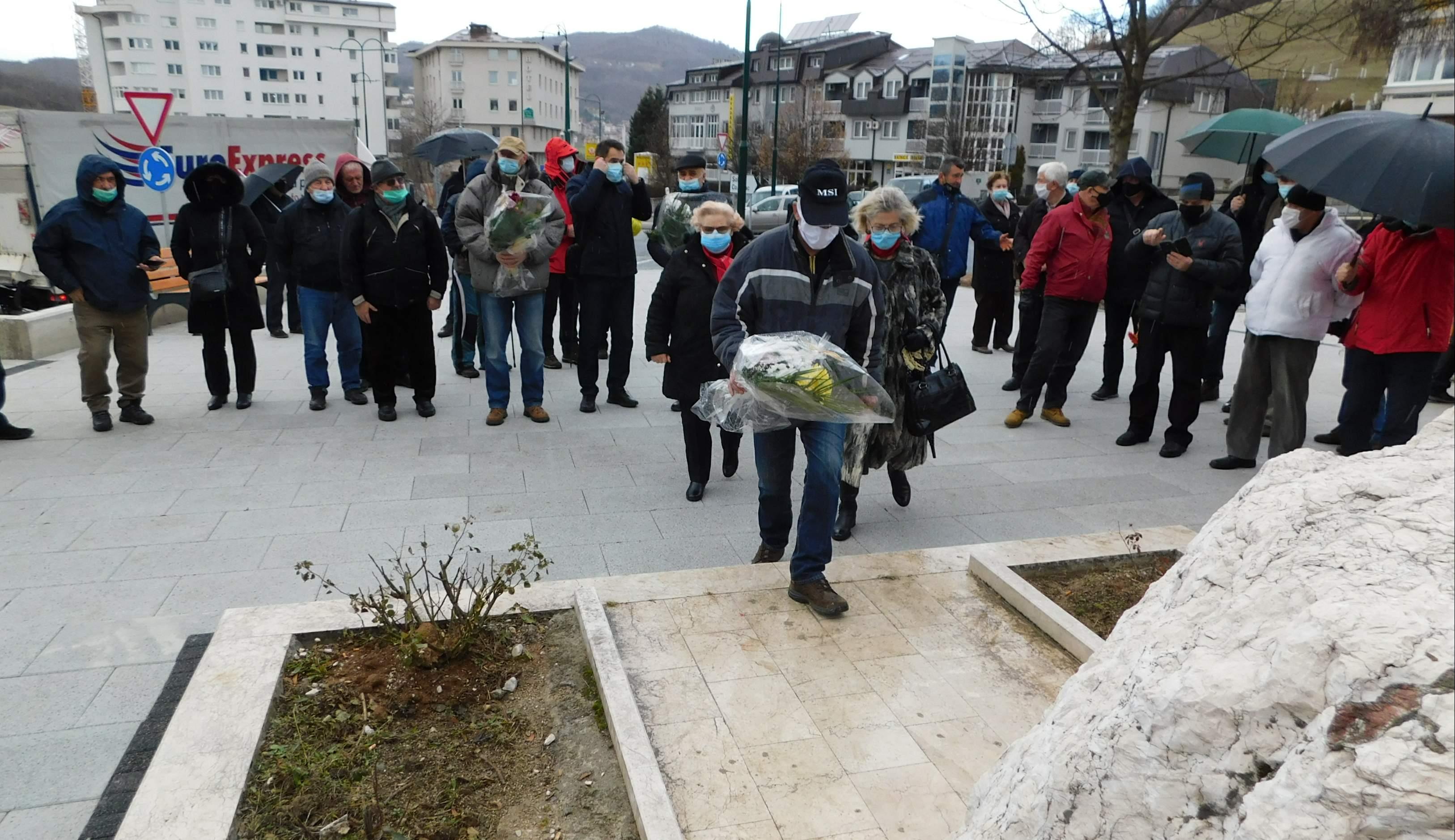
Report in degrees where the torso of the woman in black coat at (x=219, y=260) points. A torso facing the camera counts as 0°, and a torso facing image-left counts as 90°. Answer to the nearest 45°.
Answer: approximately 0°

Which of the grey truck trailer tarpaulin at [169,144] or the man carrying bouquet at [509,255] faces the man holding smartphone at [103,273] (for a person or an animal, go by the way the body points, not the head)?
the grey truck trailer tarpaulin

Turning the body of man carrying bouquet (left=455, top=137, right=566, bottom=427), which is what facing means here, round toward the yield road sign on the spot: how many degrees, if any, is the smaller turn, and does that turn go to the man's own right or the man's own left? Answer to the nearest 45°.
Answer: approximately 135° to the man's own right

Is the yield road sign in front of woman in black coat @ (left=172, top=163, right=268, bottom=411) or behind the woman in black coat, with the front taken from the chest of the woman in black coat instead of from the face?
behind

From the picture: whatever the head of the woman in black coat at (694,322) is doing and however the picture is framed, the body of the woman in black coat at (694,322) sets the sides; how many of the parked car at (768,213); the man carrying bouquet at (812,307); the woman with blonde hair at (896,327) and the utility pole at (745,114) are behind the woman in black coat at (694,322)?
2

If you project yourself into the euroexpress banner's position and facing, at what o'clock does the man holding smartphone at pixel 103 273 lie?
The man holding smartphone is roughly at 12 o'clock from the euroexpress banner.

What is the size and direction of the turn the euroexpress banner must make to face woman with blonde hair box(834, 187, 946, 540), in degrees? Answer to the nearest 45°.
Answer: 0° — it already faces them
